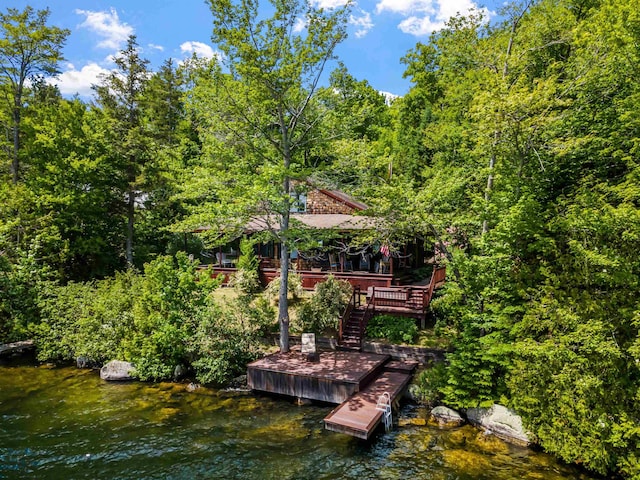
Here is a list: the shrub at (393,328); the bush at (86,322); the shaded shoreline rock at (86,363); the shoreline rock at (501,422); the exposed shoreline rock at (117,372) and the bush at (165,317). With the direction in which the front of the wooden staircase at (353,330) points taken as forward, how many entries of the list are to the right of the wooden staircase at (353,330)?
4

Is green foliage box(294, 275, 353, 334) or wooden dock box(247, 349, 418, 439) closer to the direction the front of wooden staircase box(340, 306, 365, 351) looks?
the wooden dock

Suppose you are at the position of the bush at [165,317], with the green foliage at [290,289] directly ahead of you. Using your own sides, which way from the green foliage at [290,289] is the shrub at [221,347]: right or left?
right

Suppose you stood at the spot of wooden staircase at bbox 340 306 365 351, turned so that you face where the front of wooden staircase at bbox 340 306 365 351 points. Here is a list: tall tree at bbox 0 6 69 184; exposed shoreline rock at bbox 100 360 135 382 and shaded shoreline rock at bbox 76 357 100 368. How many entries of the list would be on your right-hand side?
3

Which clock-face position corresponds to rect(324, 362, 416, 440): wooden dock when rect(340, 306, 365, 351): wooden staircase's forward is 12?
The wooden dock is roughly at 12 o'clock from the wooden staircase.

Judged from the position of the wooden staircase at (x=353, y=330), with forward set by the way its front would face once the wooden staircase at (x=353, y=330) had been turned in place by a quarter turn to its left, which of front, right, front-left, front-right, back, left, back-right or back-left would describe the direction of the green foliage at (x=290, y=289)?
back-left

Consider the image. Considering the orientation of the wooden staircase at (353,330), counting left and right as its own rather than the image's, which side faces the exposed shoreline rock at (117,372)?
right

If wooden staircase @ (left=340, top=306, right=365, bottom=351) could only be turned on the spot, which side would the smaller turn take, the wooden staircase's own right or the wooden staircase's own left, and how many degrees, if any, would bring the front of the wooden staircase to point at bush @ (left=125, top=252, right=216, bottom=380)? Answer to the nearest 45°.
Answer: approximately 90° to the wooden staircase's own right

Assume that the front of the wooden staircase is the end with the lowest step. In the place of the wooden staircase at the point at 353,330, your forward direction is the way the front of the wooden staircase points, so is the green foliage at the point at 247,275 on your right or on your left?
on your right

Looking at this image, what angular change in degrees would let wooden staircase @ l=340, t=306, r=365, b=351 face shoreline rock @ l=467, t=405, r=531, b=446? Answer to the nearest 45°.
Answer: approximately 45° to its left

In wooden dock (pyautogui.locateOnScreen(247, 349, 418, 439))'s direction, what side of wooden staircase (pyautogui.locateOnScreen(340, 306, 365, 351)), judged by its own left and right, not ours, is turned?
front

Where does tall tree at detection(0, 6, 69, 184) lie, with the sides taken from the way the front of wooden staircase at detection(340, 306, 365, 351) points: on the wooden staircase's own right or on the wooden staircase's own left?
on the wooden staircase's own right

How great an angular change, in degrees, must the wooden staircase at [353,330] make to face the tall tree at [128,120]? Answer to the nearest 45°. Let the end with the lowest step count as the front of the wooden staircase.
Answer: approximately 135° to its right

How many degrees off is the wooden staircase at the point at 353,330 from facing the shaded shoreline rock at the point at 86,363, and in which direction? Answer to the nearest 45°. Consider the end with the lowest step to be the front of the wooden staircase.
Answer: approximately 90° to its right

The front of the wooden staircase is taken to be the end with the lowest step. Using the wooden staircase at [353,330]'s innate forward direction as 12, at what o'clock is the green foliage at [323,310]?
The green foliage is roughly at 4 o'clock from the wooden staircase.

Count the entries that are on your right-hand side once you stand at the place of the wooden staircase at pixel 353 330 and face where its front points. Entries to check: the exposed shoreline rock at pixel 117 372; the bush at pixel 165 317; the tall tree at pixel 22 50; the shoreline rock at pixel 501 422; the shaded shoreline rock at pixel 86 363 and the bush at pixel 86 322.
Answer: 5
